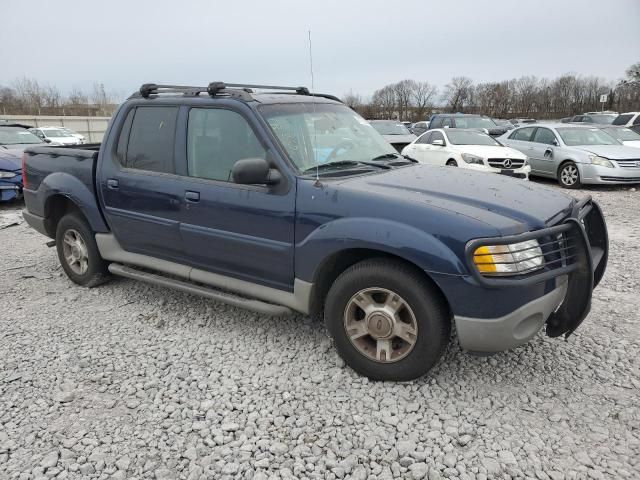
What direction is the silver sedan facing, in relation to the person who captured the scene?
facing the viewer and to the right of the viewer

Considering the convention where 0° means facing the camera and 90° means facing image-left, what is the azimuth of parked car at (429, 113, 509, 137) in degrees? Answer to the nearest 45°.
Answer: approximately 315°

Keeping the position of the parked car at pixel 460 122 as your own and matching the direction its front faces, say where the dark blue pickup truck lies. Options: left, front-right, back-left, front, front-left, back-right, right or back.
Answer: front-right

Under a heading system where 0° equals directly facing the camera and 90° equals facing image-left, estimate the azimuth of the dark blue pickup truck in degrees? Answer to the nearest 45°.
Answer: approximately 315°

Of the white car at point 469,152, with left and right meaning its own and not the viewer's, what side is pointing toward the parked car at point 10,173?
right

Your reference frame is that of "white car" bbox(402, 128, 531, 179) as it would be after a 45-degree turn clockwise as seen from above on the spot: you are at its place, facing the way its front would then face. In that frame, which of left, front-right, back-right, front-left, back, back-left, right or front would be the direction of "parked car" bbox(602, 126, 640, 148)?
back-left

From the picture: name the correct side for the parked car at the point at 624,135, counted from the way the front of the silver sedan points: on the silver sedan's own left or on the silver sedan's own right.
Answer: on the silver sedan's own left

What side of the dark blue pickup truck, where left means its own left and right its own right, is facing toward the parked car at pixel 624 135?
left

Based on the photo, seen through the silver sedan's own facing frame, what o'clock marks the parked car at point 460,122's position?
The parked car is roughly at 6 o'clock from the silver sedan.

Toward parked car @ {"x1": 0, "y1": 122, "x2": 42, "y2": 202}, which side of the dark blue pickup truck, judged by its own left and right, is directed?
back

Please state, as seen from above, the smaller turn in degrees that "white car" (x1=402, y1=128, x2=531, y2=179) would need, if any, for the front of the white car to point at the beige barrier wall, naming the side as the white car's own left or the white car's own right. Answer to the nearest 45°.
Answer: approximately 180°

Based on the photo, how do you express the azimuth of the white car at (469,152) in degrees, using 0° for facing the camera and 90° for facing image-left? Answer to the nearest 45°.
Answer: approximately 315°

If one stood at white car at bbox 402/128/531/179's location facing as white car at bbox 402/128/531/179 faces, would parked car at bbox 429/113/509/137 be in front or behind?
behind

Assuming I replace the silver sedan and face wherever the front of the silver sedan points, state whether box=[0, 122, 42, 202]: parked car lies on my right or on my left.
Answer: on my right

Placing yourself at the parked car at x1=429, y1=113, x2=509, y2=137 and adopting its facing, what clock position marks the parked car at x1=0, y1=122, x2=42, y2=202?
the parked car at x1=0, y1=122, x2=42, y2=202 is roughly at 3 o'clock from the parked car at x1=429, y1=113, x2=509, y2=137.
